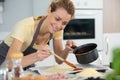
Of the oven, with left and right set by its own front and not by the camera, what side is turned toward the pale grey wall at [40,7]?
right

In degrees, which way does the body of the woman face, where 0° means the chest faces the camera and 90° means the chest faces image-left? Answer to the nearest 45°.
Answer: approximately 315°

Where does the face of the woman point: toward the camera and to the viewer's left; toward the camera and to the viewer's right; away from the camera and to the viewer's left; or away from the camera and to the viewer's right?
toward the camera and to the viewer's right

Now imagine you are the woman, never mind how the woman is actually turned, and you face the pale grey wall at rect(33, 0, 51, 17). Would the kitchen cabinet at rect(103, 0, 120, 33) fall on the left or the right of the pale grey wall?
right

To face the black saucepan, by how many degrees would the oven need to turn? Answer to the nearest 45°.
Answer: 0° — it already faces it

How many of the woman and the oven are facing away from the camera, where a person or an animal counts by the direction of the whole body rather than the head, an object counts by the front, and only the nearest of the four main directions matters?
0

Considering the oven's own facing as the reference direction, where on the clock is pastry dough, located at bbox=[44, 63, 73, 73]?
The pastry dough is roughly at 12 o'clock from the oven.

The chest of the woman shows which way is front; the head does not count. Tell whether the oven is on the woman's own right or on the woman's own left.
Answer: on the woman's own left
